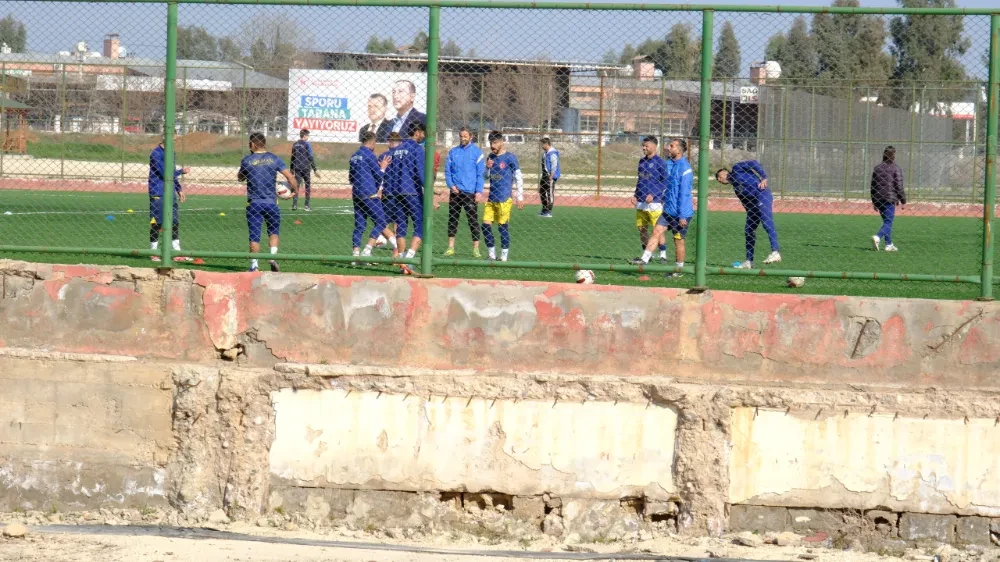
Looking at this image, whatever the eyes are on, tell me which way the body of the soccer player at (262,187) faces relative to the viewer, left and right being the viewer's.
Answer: facing away from the viewer

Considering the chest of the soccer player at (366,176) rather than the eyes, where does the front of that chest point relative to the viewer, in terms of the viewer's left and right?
facing away from the viewer and to the right of the viewer

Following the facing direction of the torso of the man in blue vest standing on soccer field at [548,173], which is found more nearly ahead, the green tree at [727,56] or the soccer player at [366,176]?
the soccer player

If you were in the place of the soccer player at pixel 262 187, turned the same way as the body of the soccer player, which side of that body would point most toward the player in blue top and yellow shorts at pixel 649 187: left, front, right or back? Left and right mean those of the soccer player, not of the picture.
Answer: right

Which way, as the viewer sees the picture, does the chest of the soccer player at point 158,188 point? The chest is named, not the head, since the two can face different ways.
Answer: to the viewer's right

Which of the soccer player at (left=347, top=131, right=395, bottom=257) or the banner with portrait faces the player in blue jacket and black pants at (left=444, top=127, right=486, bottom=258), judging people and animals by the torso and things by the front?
the soccer player

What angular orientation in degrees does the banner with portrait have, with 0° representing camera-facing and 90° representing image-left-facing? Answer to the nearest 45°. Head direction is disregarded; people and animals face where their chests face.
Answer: approximately 0°

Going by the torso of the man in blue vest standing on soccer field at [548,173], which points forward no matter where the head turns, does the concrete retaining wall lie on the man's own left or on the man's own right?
on the man's own left
